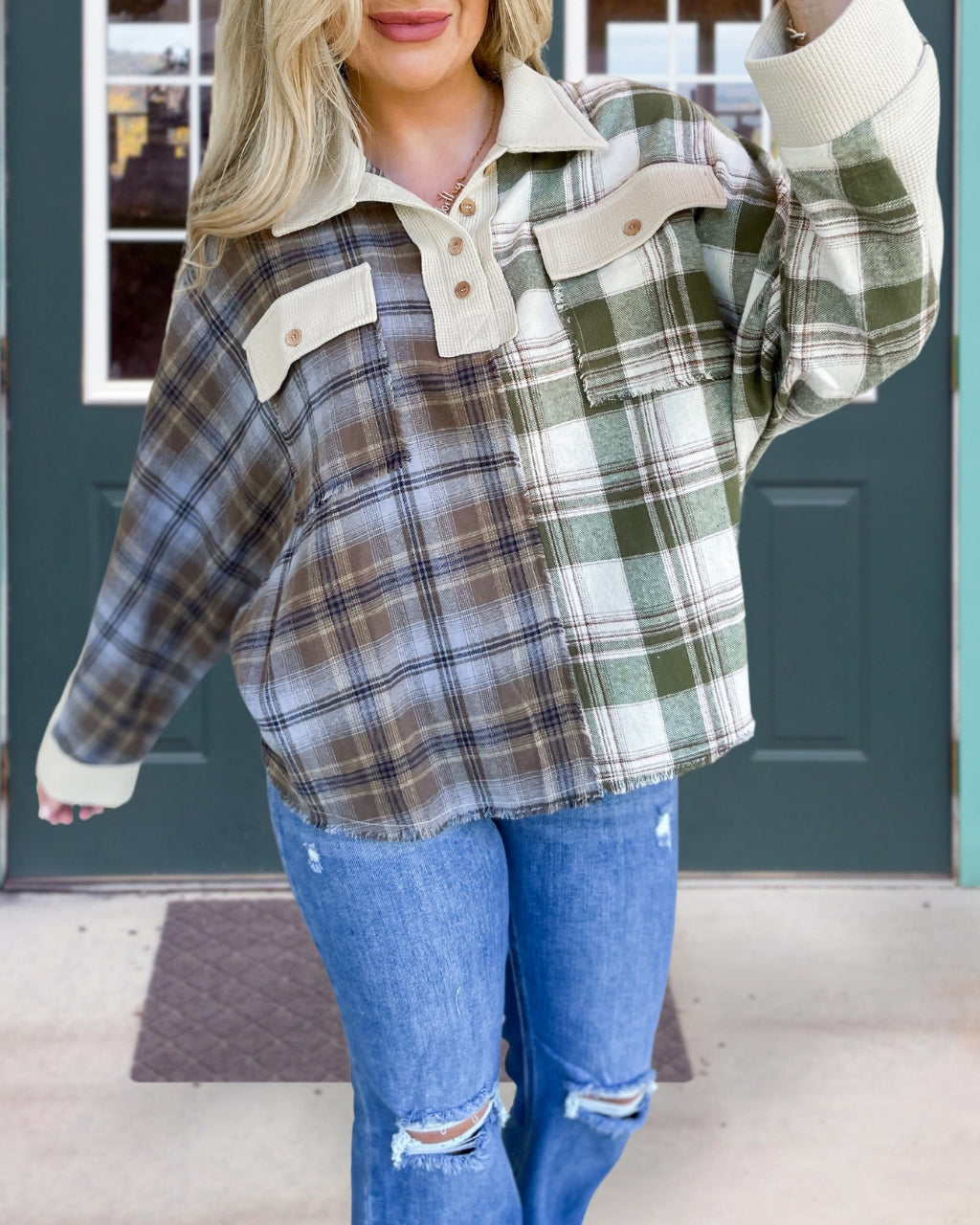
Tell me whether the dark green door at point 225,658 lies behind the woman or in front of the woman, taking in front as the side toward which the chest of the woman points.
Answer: behind

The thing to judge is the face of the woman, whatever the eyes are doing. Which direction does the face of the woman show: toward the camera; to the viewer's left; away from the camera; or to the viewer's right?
toward the camera

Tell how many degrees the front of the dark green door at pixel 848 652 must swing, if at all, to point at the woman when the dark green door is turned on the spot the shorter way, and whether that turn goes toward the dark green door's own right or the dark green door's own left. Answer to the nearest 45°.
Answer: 0° — it already faces them

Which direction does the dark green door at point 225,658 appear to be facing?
toward the camera

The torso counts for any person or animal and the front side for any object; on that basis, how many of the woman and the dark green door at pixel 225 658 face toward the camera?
2

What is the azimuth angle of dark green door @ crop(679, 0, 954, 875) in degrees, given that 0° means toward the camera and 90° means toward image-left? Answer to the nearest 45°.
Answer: approximately 0°

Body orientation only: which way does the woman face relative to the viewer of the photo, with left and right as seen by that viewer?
facing the viewer

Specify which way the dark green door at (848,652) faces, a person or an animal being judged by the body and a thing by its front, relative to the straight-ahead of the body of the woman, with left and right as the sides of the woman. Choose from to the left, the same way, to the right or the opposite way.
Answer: the same way

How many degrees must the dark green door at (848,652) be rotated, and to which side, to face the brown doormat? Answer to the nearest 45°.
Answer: approximately 45° to its right

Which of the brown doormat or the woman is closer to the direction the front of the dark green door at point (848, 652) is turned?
the woman
